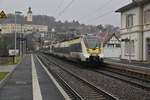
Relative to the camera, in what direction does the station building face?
facing the viewer and to the left of the viewer
